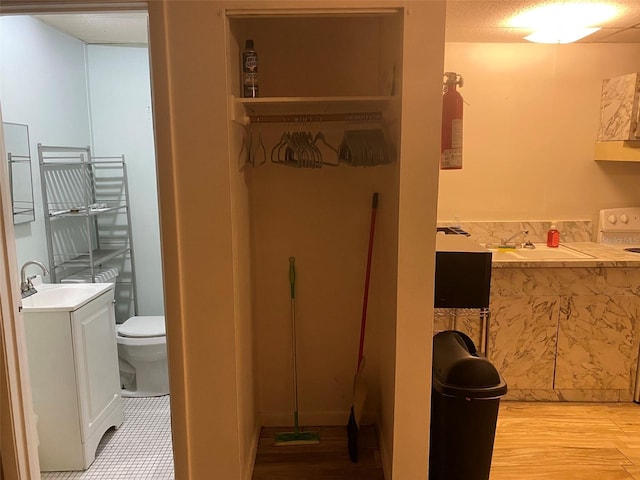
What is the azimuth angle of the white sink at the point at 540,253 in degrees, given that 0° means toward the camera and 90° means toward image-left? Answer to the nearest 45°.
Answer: approximately 0°

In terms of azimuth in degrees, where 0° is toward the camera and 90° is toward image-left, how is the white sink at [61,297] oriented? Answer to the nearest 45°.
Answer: approximately 315°

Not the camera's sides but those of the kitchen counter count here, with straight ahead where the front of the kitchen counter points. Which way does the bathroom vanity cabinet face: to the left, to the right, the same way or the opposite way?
to the left

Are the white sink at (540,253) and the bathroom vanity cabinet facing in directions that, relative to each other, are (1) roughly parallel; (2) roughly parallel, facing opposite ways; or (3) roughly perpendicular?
roughly perpendicular

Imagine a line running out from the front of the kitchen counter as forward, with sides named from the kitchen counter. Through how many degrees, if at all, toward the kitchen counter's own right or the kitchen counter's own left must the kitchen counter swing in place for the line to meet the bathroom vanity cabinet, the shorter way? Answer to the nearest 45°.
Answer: approximately 45° to the kitchen counter's own right

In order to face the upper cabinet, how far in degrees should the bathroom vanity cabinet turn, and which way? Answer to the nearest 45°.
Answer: approximately 45° to its left

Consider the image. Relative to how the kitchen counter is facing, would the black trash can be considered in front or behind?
in front

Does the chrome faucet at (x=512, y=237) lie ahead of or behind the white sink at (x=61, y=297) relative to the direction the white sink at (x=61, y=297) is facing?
ahead

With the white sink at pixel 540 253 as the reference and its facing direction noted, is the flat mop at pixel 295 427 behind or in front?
in front

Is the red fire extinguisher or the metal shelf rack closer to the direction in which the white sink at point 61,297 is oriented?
the red fire extinguisher
